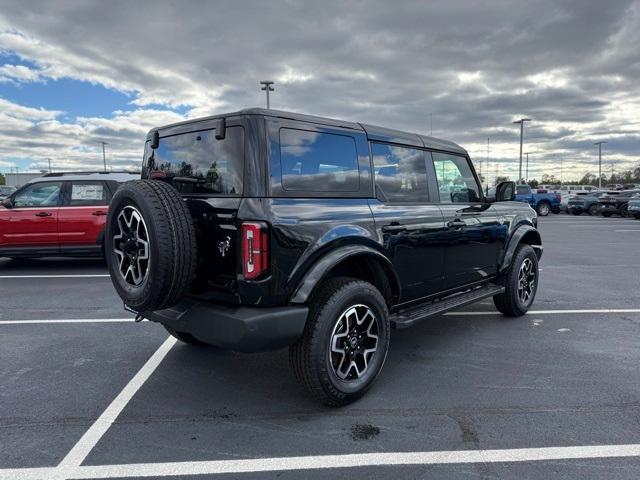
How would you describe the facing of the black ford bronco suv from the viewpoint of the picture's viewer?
facing away from the viewer and to the right of the viewer
